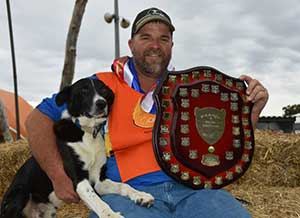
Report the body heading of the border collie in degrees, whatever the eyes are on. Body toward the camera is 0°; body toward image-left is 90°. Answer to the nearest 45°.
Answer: approximately 315°

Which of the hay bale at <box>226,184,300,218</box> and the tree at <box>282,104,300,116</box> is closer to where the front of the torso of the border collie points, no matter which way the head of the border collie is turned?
the hay bale

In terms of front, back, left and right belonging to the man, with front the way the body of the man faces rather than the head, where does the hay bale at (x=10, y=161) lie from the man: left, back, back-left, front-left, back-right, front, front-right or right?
back-right

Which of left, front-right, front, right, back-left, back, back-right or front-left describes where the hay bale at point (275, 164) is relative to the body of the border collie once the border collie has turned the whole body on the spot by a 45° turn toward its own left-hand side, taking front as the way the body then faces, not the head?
front-left

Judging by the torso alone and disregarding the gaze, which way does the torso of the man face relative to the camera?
toward the camera

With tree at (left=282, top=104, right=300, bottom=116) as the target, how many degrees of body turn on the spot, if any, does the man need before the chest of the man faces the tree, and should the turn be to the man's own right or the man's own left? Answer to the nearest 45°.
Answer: approximately 180°

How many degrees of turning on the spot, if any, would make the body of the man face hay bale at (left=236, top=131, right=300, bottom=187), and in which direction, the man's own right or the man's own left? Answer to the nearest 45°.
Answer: approximately 135° to the man's own left

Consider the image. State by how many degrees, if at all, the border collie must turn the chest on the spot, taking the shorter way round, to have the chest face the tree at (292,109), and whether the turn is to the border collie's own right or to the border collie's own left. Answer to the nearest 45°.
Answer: approximately 90° to the border collie's own left

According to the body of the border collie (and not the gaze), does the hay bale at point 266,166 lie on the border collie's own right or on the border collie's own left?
on the border collie's own left
